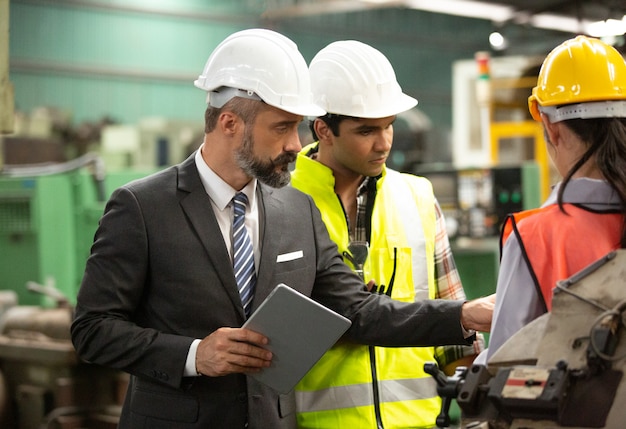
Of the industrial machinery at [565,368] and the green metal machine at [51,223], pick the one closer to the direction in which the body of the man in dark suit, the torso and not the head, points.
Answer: the industrial machinery

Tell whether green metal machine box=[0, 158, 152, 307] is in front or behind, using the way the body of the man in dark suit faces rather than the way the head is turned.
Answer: behind

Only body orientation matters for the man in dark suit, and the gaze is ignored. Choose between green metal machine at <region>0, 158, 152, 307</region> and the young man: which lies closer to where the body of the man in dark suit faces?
the young man

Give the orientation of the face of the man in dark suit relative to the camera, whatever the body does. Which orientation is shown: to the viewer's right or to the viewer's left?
to the viewer's right

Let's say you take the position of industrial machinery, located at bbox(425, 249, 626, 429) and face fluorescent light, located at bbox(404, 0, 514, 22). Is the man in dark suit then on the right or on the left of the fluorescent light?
left

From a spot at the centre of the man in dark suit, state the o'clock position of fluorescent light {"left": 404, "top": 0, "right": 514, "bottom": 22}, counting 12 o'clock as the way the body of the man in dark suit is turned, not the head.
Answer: The fluorescent light is roughly at 8 o'clock from the man in dark suit.

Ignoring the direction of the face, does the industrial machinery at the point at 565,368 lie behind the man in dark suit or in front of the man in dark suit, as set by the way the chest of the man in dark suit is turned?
in front

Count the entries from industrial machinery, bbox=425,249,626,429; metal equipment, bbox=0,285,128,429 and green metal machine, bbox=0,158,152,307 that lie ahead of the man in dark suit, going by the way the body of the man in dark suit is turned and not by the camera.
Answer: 1

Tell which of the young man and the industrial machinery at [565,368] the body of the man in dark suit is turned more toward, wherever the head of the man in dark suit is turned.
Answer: the industrial machinery

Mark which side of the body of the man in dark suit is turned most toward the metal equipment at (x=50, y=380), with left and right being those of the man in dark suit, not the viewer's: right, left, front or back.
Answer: back
